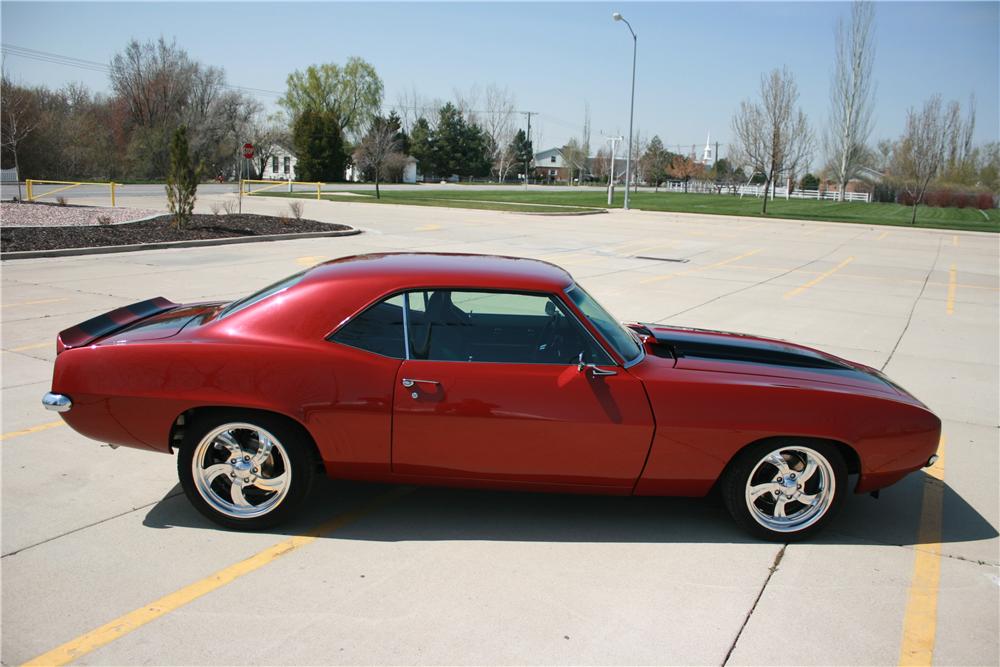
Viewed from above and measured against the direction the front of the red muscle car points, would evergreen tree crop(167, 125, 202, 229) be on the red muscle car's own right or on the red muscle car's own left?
on the red muscle car's own left

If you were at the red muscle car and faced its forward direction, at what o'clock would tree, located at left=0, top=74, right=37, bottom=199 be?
The tree is roughly at 8 o'clock from the red muscle car.

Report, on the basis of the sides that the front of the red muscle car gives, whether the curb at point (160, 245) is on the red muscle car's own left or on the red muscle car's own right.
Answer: on the red muscle car's own left

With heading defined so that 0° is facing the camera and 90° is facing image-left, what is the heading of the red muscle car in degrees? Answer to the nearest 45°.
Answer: approximately 270°
